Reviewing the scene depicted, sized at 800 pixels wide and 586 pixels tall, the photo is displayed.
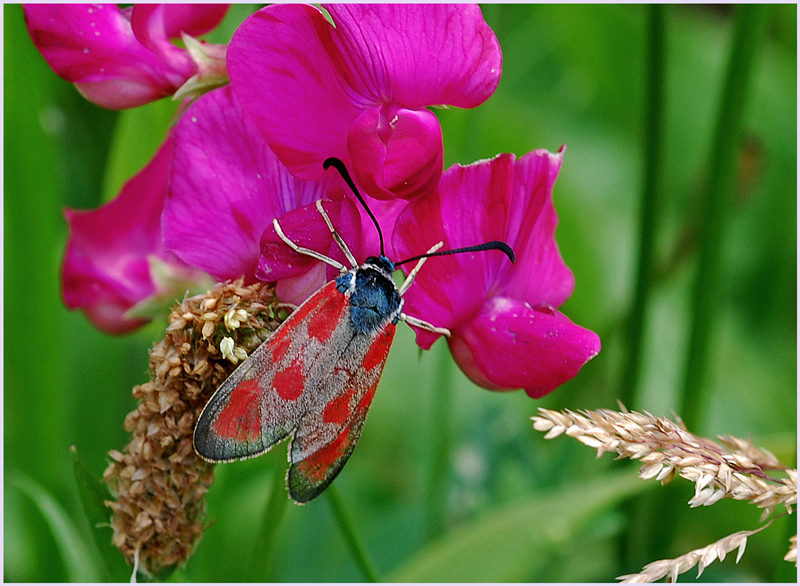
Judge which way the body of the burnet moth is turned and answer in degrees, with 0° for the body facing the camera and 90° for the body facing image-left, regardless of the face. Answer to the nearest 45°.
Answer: approximately 225°
